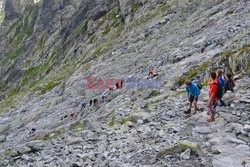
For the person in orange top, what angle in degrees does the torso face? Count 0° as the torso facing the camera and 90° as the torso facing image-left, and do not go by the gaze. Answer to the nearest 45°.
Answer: approximately 90°
